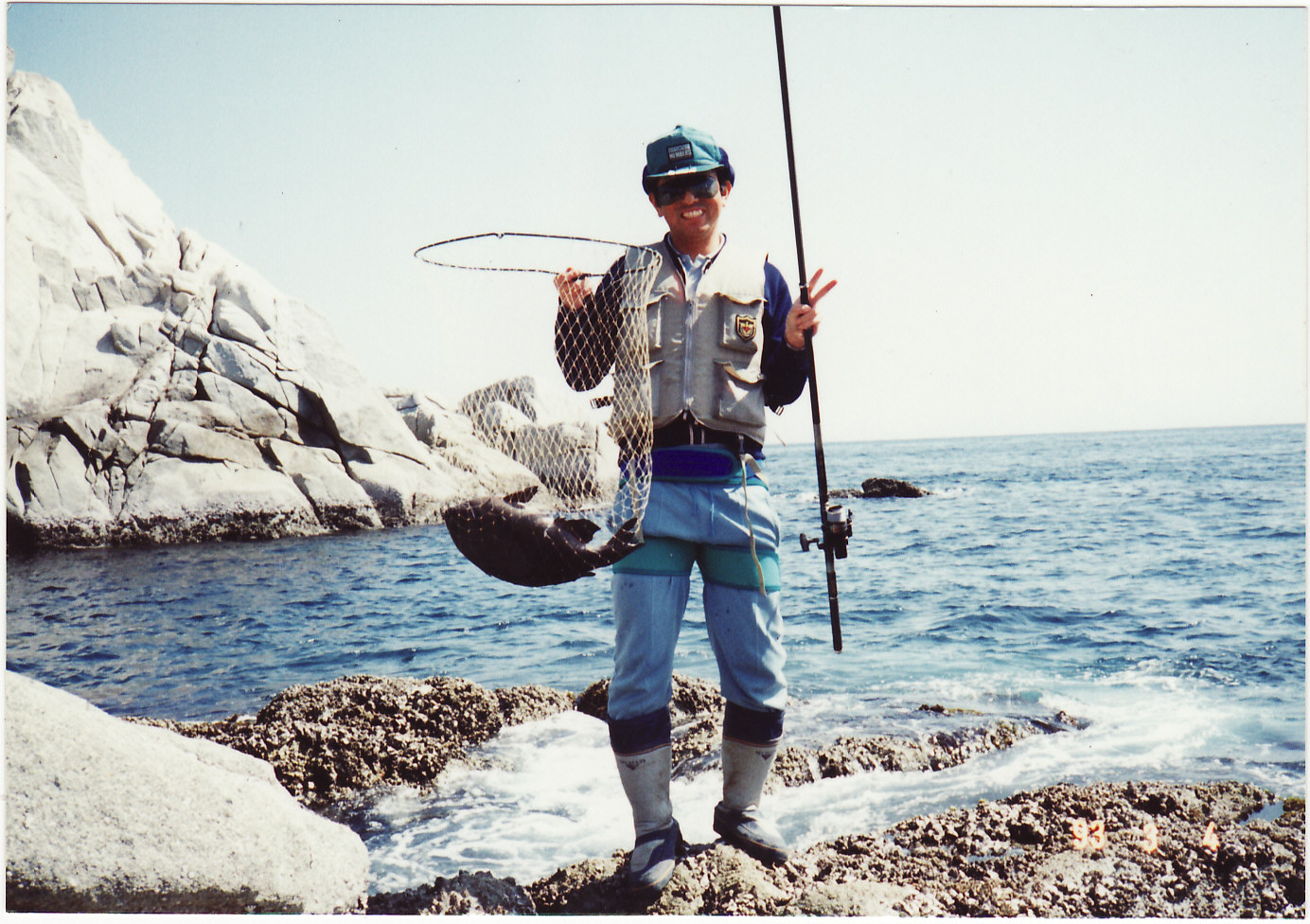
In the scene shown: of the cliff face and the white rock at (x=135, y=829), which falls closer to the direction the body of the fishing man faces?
the white rock

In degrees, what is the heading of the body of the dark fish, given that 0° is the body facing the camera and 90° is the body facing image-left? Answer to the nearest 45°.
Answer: approximately 90°

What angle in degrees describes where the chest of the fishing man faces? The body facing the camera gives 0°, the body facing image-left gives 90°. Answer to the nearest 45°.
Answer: approximately 0°

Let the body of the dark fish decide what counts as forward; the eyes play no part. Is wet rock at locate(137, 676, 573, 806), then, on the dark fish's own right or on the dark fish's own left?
on the dark fish's own right

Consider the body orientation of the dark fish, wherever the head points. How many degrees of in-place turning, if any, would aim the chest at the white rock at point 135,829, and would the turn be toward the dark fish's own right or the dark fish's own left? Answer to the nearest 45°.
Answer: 0° — it already faces it

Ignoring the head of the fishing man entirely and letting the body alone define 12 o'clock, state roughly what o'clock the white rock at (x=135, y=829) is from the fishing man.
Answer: The white rock is roughly at 3 o'clock from the fishing man.
